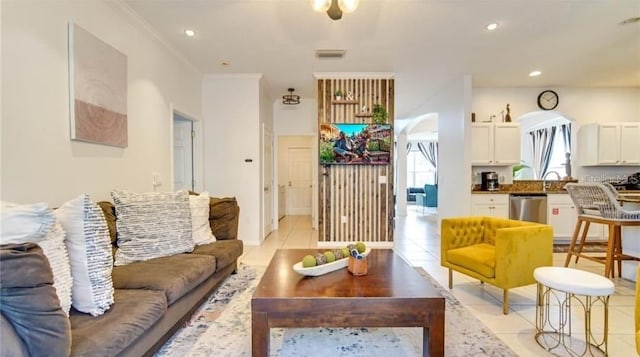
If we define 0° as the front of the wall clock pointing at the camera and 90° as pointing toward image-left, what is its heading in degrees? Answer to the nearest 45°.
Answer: approximately 0°

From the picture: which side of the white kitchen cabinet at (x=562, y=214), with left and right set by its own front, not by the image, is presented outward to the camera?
front

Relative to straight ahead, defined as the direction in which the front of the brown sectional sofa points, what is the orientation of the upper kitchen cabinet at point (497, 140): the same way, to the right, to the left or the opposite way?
to the right

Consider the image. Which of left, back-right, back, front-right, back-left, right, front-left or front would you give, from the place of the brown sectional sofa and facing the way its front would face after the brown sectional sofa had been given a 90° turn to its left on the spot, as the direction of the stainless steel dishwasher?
front-right

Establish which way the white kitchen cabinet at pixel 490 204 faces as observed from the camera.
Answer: facing the viewer

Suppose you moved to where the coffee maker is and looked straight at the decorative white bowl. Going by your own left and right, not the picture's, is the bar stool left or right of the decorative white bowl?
left

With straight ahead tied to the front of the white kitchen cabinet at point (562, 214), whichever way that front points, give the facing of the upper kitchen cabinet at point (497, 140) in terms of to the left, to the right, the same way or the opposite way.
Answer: the same way

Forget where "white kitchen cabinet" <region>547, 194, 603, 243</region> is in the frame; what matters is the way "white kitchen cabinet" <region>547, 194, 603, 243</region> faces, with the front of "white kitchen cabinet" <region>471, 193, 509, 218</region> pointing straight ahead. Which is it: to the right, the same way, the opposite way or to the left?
the same way

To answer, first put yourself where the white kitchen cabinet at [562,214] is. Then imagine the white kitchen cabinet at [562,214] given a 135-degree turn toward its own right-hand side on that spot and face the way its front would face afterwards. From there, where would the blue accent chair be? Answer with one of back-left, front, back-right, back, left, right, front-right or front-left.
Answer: front

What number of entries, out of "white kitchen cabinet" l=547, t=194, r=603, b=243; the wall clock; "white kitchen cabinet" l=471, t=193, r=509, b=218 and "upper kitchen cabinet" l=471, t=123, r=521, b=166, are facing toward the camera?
4

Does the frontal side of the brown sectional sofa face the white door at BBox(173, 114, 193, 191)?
no

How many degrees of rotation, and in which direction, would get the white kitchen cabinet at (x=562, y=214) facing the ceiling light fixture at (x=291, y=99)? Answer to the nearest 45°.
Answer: approximately 45° to its right

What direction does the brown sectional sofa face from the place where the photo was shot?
facing the viewer and to the right of the viewer

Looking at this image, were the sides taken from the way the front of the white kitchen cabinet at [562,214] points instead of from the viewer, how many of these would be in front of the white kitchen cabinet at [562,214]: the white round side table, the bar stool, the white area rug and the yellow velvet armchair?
4

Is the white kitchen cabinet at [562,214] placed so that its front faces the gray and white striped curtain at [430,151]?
no

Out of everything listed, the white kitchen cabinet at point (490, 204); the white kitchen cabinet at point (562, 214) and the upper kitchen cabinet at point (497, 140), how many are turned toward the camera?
3

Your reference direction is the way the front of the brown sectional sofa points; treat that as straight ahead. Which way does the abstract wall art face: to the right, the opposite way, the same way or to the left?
the same way

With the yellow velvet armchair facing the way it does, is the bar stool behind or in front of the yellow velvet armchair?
behind

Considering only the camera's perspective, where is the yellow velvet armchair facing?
facing the viewer and to the left of the viewer

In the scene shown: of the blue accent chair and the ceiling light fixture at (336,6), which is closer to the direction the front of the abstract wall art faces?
the ceiling light fixture

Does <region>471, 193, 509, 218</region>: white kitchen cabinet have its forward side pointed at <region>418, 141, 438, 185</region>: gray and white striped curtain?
no

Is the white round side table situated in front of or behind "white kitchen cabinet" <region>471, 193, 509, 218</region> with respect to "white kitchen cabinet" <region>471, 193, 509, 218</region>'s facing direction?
in front
